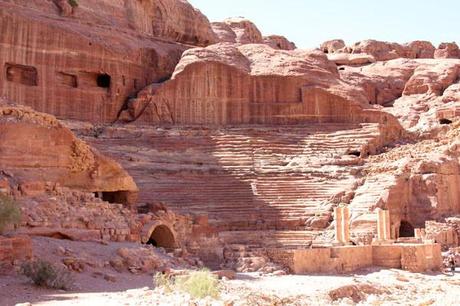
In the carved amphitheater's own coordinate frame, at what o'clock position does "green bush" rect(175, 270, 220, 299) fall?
The green bush is roughly at 12 o'clock from the carved amphitheater.

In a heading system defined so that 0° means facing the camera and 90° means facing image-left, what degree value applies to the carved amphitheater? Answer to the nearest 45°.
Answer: approximately 0°
